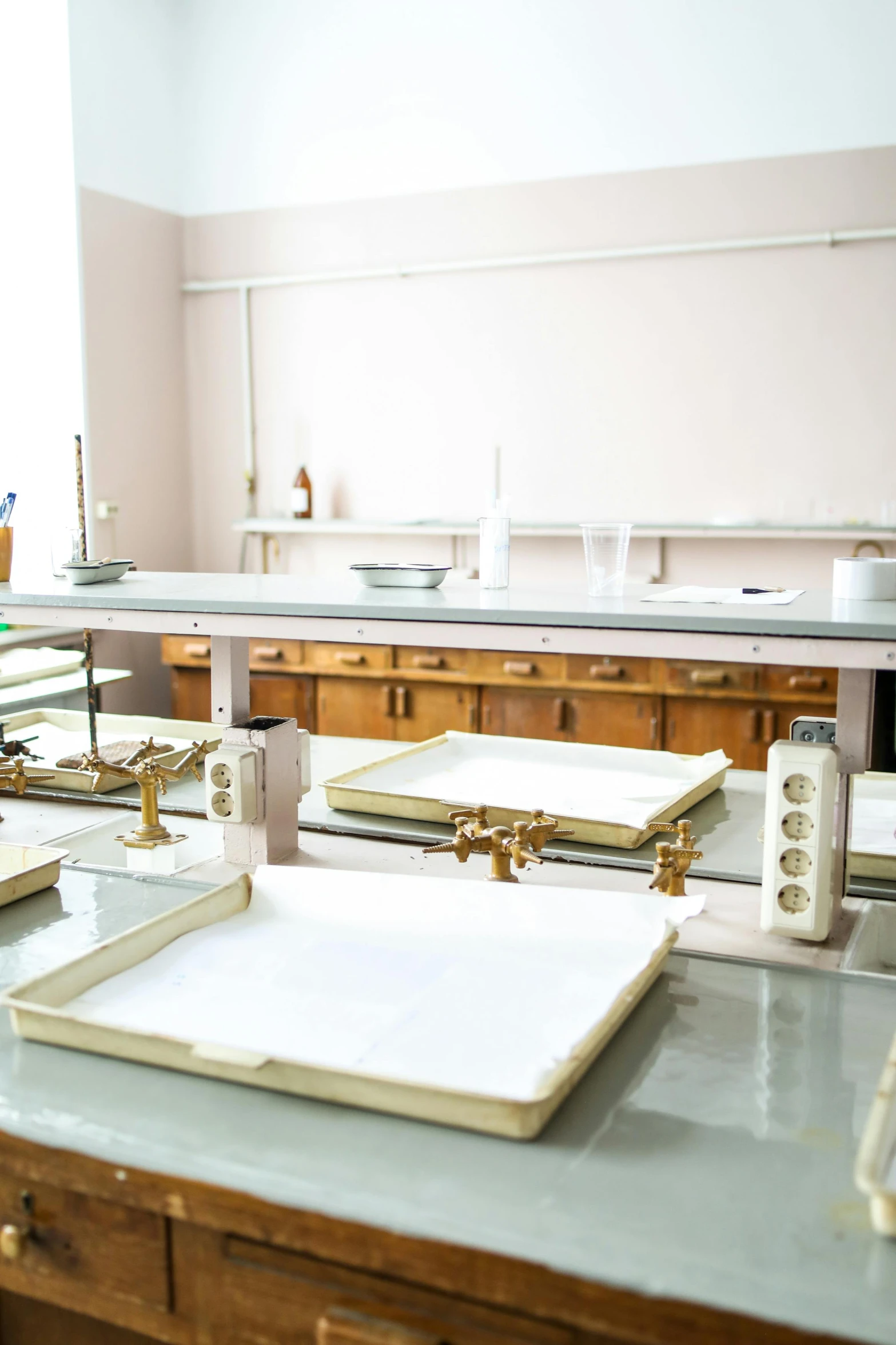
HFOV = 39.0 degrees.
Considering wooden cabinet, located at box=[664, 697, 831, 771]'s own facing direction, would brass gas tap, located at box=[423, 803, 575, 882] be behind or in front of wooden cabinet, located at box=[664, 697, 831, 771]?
in front

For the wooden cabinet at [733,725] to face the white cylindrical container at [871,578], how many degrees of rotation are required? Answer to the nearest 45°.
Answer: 0° — it already faces it

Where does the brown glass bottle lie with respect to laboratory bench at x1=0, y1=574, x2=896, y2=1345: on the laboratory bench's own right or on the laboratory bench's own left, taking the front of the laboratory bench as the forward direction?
on the laboratory bench's own right

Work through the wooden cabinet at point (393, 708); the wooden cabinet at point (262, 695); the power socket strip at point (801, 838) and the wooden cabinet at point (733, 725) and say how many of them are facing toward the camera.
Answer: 4

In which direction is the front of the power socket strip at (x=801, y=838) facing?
toward the camera

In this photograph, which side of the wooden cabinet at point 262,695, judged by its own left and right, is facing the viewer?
front

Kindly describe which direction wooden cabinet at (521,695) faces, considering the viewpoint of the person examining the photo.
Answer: facing the viewer

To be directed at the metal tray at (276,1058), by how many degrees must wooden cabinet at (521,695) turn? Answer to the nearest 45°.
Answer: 0° — it already faces it

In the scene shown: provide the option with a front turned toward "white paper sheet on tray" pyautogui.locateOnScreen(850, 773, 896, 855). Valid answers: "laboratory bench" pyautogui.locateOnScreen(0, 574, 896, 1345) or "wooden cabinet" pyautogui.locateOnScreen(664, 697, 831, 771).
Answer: the wooden cabinet

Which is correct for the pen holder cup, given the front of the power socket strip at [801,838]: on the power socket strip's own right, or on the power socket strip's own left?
on the power socket strip's own right
